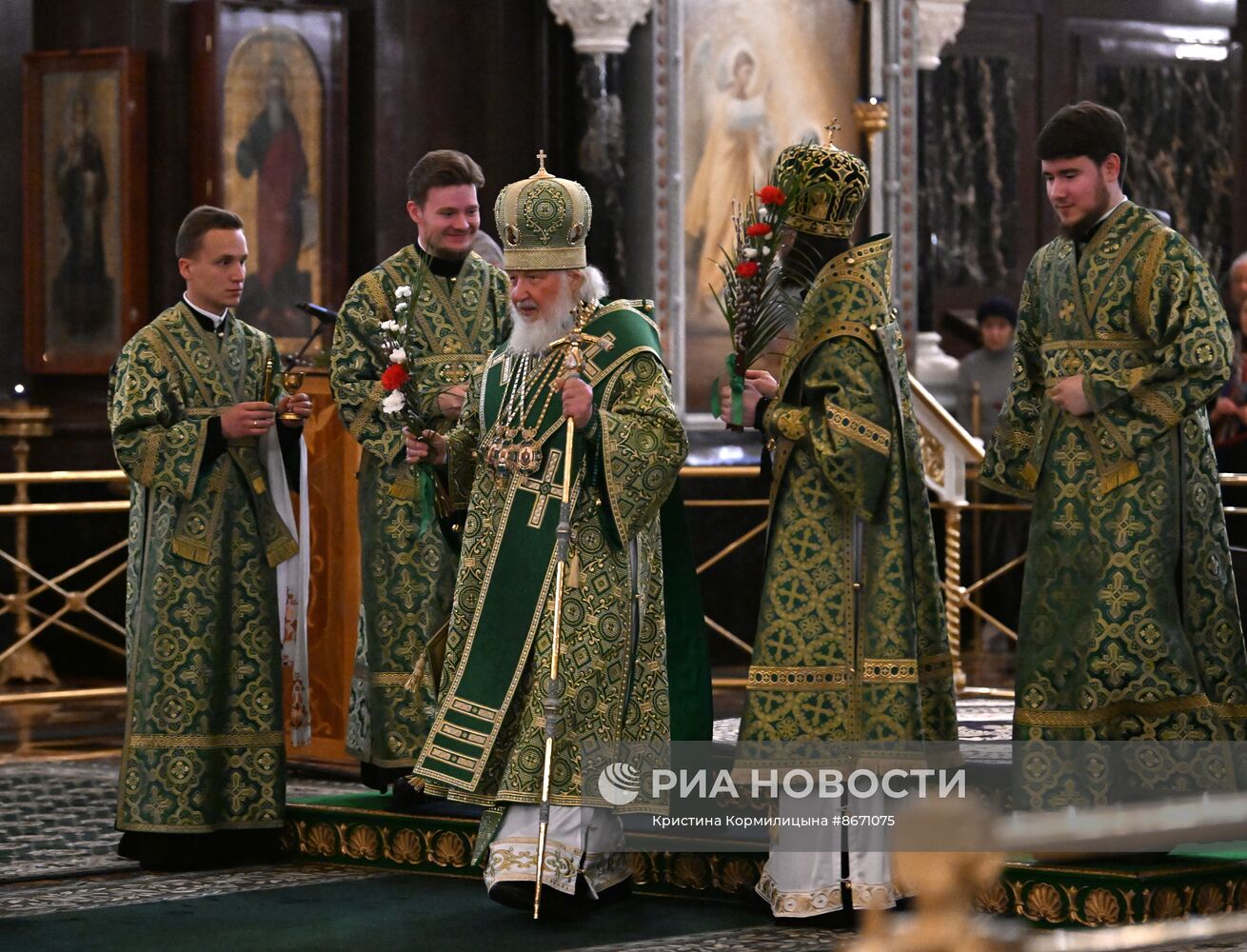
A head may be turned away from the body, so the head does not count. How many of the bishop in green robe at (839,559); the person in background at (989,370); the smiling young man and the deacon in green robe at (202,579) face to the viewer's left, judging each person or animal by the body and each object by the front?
1

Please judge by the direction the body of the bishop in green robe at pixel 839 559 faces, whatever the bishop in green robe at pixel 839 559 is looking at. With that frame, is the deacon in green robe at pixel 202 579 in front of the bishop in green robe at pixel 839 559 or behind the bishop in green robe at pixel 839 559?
in front

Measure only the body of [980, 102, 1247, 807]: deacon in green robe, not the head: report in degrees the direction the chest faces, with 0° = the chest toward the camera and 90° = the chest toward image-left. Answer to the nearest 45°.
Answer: approximately 45°

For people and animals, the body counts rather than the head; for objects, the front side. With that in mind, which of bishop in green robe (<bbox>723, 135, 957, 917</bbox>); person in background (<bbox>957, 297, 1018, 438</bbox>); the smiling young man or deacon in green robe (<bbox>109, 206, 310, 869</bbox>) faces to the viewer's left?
bishop in green robe (<bbox>723, 135, 957, 917</bbox>)

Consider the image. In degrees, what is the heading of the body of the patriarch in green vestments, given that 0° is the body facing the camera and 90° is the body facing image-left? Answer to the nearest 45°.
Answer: approximately 45°

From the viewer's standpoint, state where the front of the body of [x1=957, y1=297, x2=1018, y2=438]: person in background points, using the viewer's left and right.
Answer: facing the viewer

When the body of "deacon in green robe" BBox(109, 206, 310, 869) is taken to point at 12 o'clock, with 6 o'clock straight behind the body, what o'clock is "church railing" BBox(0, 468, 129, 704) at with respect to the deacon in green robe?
The church railing is roughly at 7 o'clock from the deacon in green robe.

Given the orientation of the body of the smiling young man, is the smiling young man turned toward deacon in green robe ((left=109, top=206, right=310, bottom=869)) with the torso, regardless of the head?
no

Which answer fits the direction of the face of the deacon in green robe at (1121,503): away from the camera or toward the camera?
toward the camera

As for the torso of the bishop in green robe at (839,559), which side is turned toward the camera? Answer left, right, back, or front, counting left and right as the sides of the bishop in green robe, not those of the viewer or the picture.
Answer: left

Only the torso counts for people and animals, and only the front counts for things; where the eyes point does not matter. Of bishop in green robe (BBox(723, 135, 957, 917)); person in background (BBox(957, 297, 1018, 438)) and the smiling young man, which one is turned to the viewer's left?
the bishop in green robe

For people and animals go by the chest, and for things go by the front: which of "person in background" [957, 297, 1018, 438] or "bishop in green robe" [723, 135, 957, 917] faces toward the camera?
the person in background

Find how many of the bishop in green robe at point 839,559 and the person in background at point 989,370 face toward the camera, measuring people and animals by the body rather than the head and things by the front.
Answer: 1

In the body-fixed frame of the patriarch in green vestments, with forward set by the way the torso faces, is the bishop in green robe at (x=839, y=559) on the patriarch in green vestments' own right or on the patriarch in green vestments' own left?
on the patriarch in green vestments' own left

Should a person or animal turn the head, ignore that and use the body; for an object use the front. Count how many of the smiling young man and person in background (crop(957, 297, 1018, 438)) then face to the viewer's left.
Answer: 0

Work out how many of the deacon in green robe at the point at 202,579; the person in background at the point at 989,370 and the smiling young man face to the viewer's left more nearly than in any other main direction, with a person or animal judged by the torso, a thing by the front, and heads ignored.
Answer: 0

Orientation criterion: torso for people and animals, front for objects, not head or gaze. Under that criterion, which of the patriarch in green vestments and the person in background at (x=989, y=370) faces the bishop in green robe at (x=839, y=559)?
the person in background

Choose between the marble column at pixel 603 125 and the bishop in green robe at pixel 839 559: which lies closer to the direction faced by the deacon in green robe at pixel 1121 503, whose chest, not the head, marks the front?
the bishop in green robe

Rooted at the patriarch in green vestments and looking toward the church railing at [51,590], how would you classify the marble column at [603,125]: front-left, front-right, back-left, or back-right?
front-right

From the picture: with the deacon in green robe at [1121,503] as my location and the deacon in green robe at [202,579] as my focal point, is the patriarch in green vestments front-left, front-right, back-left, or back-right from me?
front-left
